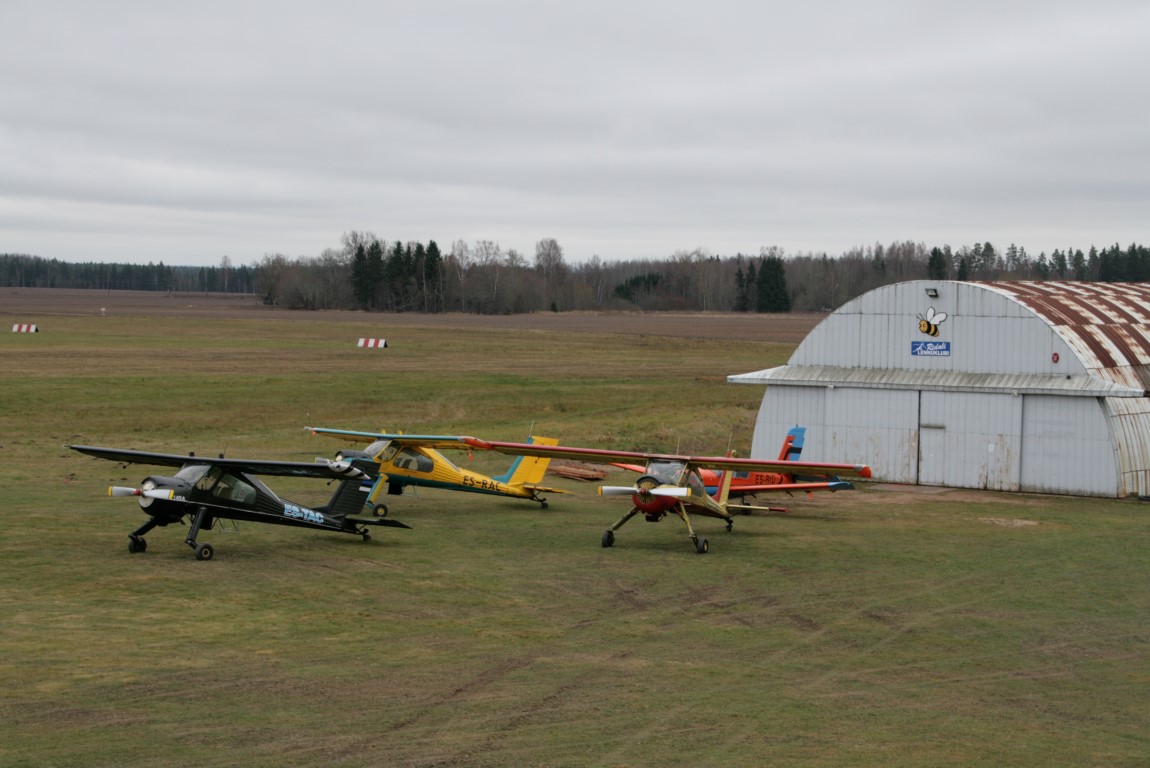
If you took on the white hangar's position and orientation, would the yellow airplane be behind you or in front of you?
in front

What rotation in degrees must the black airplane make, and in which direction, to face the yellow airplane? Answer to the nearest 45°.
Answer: approximately 180°

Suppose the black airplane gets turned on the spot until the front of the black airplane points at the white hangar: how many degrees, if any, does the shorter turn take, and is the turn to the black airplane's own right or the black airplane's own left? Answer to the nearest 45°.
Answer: approximately 135° to the black airplane's own left

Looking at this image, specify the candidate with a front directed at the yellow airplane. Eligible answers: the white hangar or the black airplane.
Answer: the white hangar

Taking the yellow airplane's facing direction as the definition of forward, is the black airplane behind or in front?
in front

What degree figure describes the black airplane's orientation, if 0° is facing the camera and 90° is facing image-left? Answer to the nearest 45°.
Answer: approximately 45°

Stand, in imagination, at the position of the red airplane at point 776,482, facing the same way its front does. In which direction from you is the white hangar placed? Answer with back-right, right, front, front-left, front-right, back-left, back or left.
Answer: back

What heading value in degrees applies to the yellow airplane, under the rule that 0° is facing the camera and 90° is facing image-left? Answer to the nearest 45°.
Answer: approximately 45°

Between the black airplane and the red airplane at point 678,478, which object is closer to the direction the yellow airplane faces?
the black airplane

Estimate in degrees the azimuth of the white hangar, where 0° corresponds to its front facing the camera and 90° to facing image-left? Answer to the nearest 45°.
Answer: approximately 45°

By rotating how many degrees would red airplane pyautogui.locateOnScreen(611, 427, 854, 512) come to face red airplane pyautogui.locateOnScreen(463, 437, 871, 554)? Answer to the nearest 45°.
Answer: approximately 45° to its left

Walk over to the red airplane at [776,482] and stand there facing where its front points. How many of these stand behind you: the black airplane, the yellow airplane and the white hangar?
1
